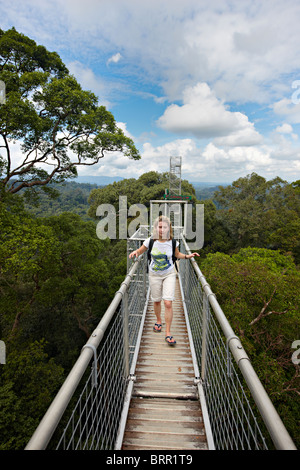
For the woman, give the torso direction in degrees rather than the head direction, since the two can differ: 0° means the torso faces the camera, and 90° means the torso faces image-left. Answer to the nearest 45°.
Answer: approximately 0°

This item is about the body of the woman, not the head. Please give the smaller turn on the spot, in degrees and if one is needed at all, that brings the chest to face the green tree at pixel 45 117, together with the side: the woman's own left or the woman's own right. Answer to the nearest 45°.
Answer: approximately 135° to the woman's own right

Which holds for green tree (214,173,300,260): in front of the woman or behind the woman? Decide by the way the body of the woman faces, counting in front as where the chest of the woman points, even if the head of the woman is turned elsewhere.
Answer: behind
